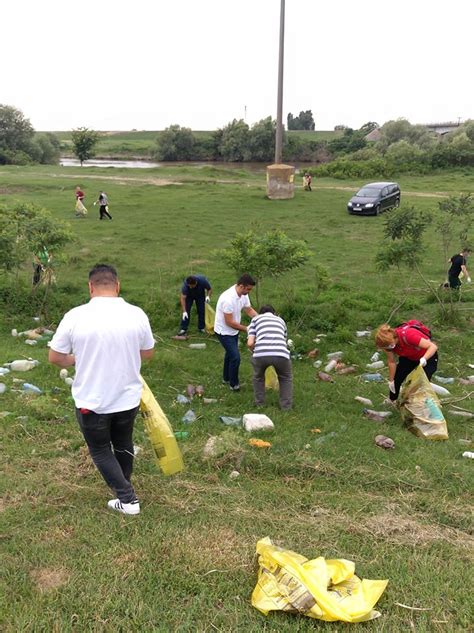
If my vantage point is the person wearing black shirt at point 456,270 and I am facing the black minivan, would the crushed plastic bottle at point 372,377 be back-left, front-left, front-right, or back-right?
back-left

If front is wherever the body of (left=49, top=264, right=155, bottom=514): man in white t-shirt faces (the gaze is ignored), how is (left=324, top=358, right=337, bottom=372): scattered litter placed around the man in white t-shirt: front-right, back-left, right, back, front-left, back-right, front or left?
front-right

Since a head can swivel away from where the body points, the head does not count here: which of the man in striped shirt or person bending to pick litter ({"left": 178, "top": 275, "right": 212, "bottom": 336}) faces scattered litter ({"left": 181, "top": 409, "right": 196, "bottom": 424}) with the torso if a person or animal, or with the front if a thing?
the person bending to pick litter

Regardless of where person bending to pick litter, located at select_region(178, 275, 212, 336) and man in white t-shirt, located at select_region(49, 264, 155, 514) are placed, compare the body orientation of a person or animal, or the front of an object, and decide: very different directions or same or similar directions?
very different directions

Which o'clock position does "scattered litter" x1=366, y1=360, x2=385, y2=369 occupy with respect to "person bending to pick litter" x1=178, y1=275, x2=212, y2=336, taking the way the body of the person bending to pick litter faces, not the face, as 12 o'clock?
The scattered litter is roughly at 10 o'clock from the person bending to pick litter.

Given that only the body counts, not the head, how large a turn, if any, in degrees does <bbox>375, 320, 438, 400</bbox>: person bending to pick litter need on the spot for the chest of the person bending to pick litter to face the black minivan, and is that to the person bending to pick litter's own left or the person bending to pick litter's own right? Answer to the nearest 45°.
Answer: approximately 135° to the person bending to pick litter's own right

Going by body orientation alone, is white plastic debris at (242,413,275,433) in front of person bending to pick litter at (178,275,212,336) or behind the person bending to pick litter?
in front

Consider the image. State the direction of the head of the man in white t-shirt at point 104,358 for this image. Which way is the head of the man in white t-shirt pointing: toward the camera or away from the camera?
away from the camera

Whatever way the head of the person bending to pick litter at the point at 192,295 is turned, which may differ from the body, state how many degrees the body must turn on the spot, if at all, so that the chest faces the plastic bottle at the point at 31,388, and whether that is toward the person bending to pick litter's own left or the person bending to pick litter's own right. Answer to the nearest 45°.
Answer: approximately 45° to the person bending to pick litter's own right

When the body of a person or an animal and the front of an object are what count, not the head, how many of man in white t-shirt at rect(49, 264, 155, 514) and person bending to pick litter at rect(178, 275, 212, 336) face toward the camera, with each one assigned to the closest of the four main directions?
1

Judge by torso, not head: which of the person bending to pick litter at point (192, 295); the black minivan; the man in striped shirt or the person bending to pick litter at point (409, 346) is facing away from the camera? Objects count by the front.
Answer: the man in striped shirt

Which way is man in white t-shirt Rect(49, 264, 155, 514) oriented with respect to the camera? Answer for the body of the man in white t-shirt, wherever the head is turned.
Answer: away from the camera
